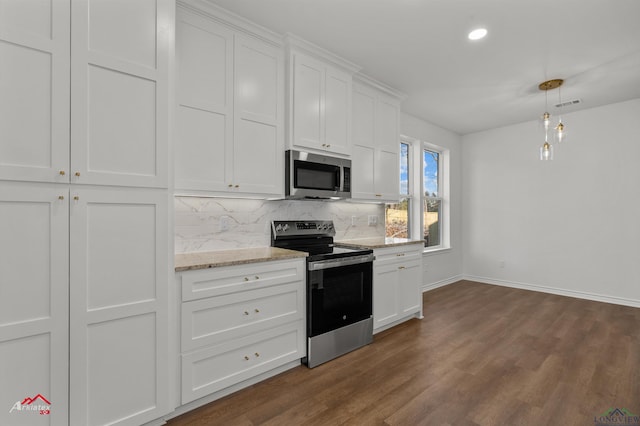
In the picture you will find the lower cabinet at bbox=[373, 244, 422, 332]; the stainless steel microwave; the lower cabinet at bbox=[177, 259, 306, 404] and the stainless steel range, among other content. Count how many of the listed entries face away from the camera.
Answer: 0

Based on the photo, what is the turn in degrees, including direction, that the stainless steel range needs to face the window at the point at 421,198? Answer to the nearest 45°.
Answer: approximately 90° to its left

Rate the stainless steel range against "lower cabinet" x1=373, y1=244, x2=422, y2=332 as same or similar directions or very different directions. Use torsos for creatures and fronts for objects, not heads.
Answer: same or similar directions

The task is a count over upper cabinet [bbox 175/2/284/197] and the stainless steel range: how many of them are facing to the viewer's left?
0

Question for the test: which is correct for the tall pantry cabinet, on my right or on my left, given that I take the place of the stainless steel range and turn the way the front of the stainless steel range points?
on my right

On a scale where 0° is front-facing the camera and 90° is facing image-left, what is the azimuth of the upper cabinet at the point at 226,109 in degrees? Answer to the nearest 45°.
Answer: approximately 315°

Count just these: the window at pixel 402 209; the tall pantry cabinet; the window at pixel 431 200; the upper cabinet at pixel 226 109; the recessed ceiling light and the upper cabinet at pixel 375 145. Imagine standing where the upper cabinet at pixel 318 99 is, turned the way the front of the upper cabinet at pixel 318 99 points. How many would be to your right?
2

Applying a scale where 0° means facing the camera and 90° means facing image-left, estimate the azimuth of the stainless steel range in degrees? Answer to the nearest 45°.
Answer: approximately 315°

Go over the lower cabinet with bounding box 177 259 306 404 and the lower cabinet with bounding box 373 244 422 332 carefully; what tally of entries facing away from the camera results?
0

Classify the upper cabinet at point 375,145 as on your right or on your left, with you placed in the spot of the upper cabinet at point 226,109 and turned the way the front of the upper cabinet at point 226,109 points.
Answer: on your left

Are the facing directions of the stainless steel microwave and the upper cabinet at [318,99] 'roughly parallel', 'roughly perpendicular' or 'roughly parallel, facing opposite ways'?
roughly parallel

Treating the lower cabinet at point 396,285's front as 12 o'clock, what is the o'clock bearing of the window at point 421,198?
The window is roughly at 8 o'clock from the lower cabinet.

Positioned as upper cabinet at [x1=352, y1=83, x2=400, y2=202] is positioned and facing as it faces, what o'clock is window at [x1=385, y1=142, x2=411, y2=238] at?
The window is roughly at 8 o'clock from the upper cabinet.

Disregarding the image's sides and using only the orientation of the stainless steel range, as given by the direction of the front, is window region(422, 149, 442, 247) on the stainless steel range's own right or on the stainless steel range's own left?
on the stainless steel range's own left

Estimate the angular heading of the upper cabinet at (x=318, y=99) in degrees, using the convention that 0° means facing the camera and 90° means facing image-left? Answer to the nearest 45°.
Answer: approximately 315°

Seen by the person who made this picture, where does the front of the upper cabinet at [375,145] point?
facing the viewer and to the right of the viewer

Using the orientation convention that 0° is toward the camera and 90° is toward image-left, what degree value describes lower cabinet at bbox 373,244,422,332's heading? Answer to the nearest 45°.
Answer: approximately 315°

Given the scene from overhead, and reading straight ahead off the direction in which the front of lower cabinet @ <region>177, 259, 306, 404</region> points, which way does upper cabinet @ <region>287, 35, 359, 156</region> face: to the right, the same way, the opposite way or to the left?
the same way

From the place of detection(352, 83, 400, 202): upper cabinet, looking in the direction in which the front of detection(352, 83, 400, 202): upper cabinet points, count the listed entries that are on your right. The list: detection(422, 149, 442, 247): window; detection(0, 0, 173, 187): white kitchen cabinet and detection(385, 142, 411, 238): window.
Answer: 1

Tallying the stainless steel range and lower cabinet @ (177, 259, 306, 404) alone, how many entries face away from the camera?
0
